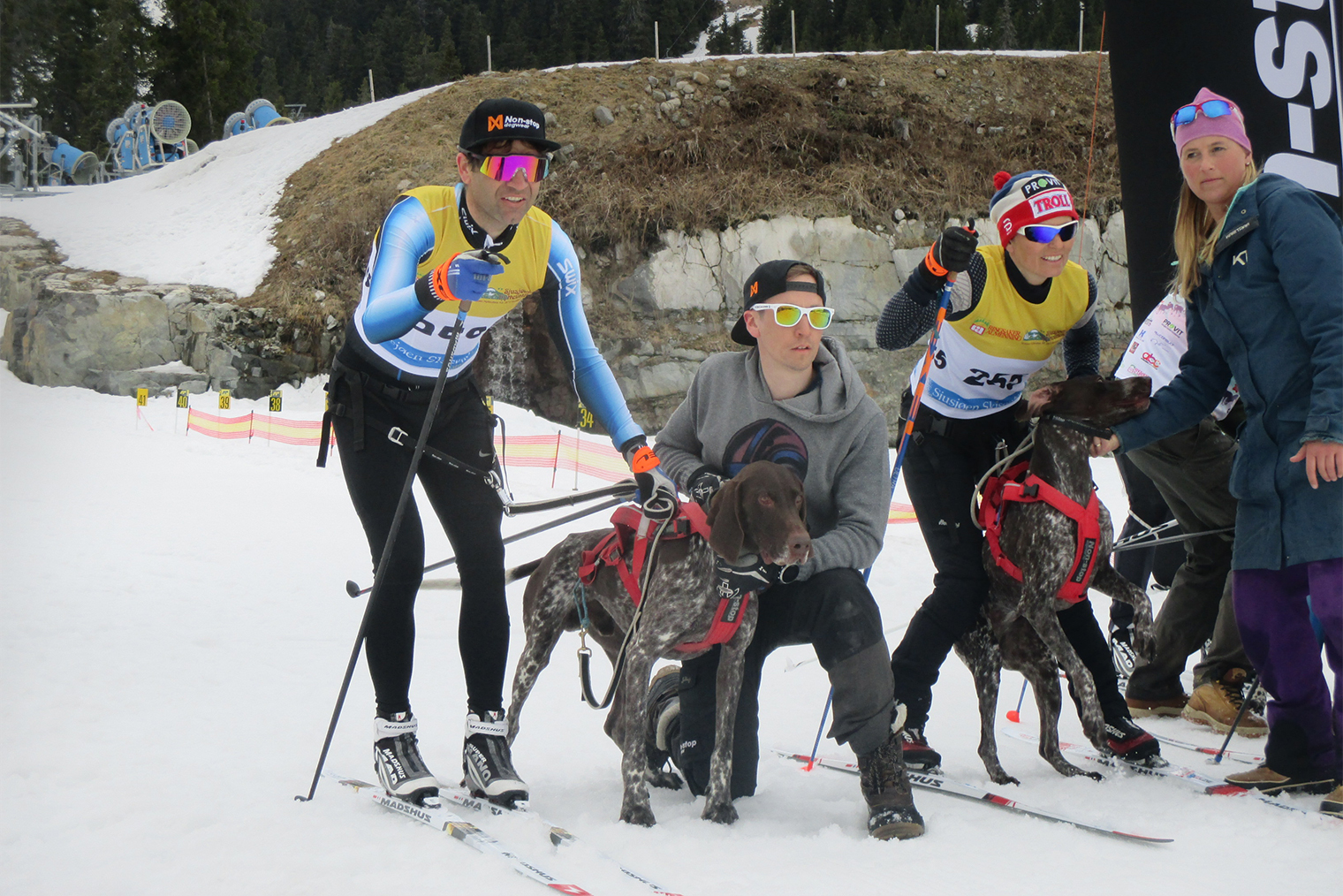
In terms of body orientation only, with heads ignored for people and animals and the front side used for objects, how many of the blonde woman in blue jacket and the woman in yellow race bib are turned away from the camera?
0

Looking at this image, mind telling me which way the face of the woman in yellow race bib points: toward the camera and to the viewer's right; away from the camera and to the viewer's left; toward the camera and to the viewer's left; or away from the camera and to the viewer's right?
toward the camera and to the viewer's right

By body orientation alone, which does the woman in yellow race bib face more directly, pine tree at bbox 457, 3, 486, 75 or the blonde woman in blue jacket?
the blonde woman in blue jacket

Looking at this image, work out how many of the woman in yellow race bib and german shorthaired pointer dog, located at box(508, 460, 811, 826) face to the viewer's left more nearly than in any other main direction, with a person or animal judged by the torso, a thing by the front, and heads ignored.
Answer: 0

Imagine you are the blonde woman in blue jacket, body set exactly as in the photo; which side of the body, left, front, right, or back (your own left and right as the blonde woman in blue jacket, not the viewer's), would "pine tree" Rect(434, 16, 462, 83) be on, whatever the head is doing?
right

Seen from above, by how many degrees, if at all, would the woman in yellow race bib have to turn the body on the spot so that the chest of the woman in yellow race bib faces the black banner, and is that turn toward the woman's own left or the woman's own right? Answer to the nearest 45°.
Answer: approximately 90° to the woman's own left

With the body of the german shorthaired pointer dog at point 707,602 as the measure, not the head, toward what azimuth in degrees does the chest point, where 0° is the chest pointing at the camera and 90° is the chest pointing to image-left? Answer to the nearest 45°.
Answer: approximately 315°

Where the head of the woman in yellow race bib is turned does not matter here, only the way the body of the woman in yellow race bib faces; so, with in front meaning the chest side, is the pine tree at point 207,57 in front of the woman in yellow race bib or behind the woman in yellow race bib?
behind

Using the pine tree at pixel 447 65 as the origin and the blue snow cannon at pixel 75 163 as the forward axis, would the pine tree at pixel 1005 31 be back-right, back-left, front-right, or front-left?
back-left

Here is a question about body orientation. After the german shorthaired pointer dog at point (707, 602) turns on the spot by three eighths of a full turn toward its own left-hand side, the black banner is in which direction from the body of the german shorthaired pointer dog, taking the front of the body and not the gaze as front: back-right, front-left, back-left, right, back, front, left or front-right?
front-right

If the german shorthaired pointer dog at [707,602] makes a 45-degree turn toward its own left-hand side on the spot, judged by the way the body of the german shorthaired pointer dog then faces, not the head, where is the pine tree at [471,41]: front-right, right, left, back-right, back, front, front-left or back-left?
left

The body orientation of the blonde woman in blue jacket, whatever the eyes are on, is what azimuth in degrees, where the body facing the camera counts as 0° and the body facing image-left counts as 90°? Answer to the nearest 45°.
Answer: approximately 45°

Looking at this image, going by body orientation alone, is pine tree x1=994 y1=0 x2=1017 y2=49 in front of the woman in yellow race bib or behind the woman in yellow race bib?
behind

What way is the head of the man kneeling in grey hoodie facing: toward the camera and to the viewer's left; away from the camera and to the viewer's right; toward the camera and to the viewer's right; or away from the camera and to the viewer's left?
toward the camera and to the viewer's right
